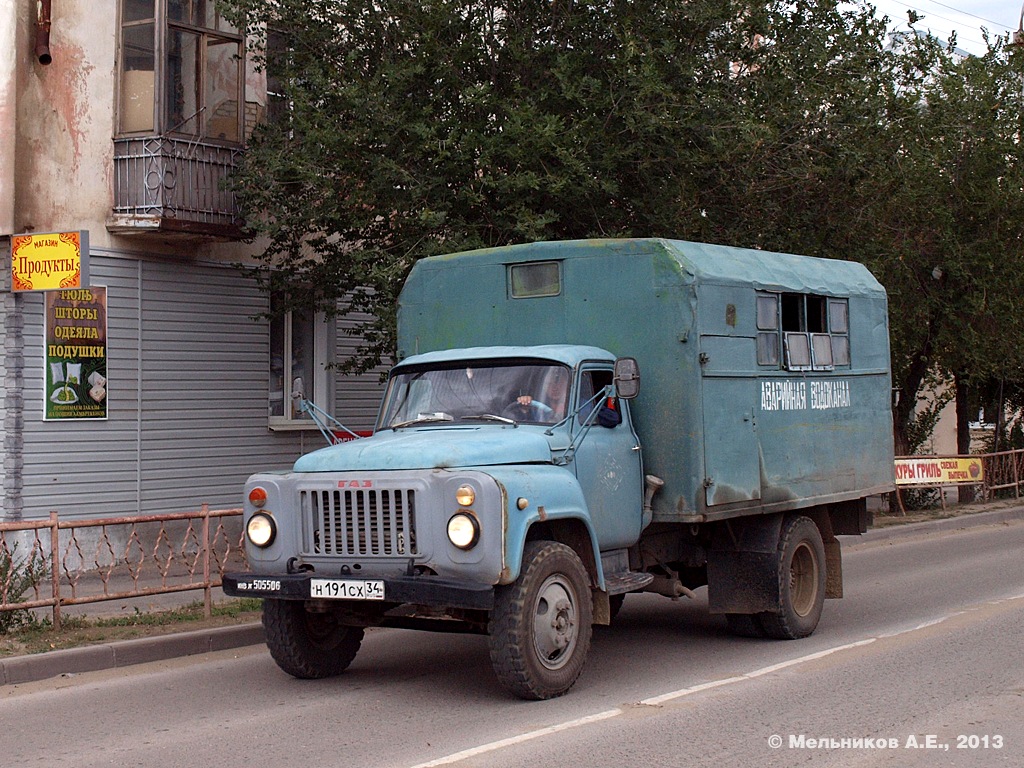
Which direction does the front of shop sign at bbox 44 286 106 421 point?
toward the camera

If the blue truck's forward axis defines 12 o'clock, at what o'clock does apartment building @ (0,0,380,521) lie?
The apartment building is roughly at 3 o'clock from the blue truck.

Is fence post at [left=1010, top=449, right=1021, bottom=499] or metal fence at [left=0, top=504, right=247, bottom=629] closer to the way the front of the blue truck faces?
the metal fence

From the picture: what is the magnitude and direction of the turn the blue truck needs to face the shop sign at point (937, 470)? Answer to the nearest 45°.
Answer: approximately 180°

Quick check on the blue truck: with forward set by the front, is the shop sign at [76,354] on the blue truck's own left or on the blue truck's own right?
on the blue truck's own right

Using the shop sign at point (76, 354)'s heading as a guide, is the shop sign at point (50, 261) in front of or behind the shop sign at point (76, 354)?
in front

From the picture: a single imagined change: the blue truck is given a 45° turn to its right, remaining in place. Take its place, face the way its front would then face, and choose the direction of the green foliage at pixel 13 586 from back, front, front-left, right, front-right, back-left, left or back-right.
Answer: front

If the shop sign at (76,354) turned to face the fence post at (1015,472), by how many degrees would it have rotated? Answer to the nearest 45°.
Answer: approximately 90° to its left

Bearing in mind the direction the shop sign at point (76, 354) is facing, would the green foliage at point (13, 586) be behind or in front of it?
in front

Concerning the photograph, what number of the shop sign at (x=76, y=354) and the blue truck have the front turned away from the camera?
0

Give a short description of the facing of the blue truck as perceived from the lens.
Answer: facing the viewer and to the left of the viewer

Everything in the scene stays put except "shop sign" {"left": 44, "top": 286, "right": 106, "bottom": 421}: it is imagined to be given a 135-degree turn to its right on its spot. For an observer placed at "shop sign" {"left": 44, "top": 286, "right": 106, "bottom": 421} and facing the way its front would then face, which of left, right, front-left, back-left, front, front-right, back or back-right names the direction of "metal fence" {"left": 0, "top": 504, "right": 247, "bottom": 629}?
back-left

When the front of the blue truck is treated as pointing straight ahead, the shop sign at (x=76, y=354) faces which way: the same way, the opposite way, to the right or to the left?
to the left

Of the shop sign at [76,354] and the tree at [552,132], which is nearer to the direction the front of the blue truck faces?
the shop sign

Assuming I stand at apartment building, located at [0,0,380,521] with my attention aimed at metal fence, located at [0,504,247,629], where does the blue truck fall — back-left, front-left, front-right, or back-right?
front-left

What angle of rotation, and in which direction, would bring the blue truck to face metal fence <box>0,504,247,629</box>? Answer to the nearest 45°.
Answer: approximately 90° to its right
